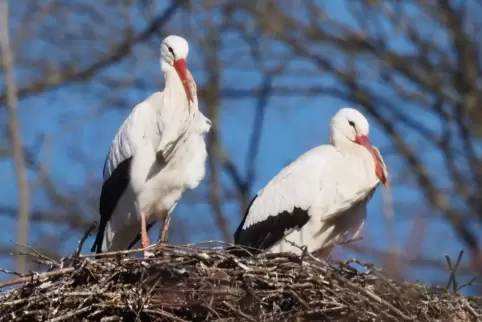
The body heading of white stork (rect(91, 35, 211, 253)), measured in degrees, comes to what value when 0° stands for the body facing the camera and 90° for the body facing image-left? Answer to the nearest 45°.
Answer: approximately 315°

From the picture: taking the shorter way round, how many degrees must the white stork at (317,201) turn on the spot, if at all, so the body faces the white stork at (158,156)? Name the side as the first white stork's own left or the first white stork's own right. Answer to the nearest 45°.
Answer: approximately 135° to the first white stork's own right

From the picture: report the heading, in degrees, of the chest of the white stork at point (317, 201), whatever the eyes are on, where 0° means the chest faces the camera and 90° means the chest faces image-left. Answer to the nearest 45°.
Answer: approximately 315°

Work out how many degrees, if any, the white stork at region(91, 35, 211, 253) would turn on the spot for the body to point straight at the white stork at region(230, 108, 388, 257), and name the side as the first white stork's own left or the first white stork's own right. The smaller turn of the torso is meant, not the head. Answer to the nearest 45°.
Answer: approximately 45° to the first white stork's own left
